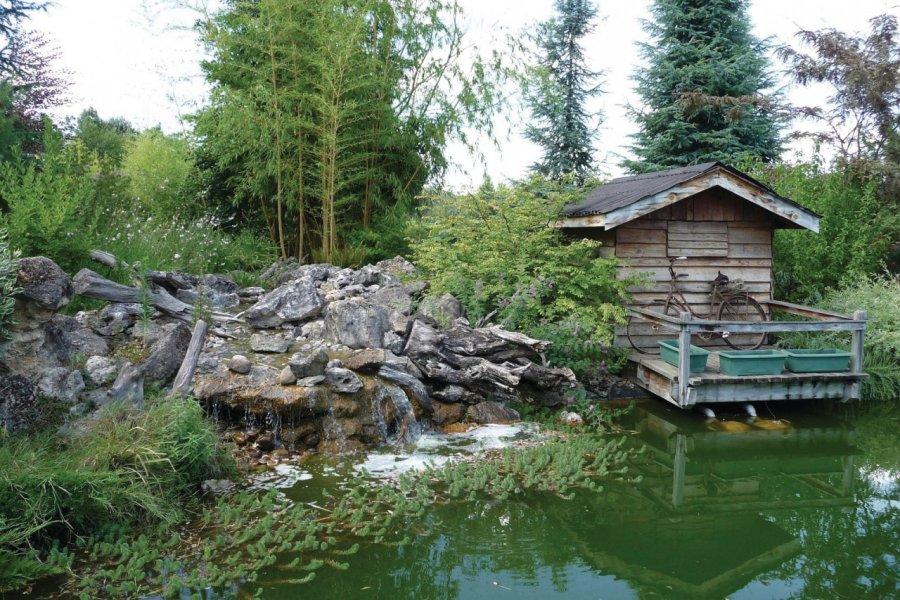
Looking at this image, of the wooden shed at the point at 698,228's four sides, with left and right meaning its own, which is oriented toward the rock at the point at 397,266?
right

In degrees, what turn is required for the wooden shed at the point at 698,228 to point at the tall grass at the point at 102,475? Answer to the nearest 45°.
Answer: approximately 45° to its right

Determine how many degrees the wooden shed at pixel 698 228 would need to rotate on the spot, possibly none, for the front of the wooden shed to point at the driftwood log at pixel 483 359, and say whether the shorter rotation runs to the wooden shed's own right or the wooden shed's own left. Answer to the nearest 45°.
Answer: approximately 45° to the wooden shed's own right

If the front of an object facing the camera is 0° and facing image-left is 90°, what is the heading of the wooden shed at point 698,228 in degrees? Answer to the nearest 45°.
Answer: approximately 0°

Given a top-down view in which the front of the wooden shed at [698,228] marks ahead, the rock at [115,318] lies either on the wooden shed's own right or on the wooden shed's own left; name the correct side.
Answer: on the wooden shed's own right

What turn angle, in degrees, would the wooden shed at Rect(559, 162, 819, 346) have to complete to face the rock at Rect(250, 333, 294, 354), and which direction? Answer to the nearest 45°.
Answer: approximately 45° to its right

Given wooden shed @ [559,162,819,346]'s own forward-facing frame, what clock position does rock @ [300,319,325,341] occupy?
The rock is roughly at 2 o'clock from the wooden shed.

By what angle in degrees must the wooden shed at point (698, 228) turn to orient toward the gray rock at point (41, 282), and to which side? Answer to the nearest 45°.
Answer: approximately 45° to its right
